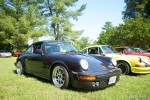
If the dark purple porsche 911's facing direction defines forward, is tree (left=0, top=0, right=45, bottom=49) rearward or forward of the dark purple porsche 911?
rearward

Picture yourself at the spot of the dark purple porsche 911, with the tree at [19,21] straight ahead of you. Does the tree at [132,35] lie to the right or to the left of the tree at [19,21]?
right

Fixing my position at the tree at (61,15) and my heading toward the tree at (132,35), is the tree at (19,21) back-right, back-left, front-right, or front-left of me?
back-right

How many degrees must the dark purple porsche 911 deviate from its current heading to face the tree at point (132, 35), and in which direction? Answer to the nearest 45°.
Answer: approximately 90° to its left

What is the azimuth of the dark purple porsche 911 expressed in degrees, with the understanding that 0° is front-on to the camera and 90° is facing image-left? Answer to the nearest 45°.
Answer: approximately 315°

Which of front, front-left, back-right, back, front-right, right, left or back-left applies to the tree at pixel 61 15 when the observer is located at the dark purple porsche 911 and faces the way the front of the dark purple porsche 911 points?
back-left

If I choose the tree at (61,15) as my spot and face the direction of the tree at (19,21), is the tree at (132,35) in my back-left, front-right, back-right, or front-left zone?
back-left
